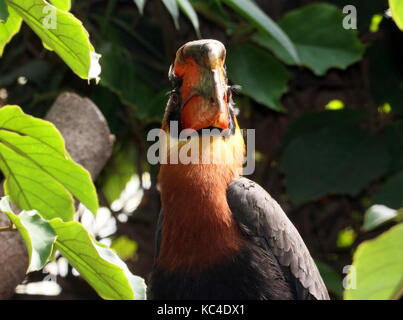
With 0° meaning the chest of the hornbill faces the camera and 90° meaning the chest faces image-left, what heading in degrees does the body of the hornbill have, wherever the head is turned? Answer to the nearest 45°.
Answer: approximately 45°

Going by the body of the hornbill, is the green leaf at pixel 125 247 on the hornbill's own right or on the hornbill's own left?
on the hornbill's own right

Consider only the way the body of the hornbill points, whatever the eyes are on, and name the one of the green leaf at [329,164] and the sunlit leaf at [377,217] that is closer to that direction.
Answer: the sunlit leaf

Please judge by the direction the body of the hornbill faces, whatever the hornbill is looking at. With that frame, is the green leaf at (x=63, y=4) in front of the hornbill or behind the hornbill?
in front

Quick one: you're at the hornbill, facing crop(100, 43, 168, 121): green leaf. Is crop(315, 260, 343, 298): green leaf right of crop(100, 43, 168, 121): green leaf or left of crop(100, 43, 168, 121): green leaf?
right

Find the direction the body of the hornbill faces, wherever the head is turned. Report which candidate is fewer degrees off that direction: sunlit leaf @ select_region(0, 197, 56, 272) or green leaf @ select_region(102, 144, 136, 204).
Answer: the sunlit leaf

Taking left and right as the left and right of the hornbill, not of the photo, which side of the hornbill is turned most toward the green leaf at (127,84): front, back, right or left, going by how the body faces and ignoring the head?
right
